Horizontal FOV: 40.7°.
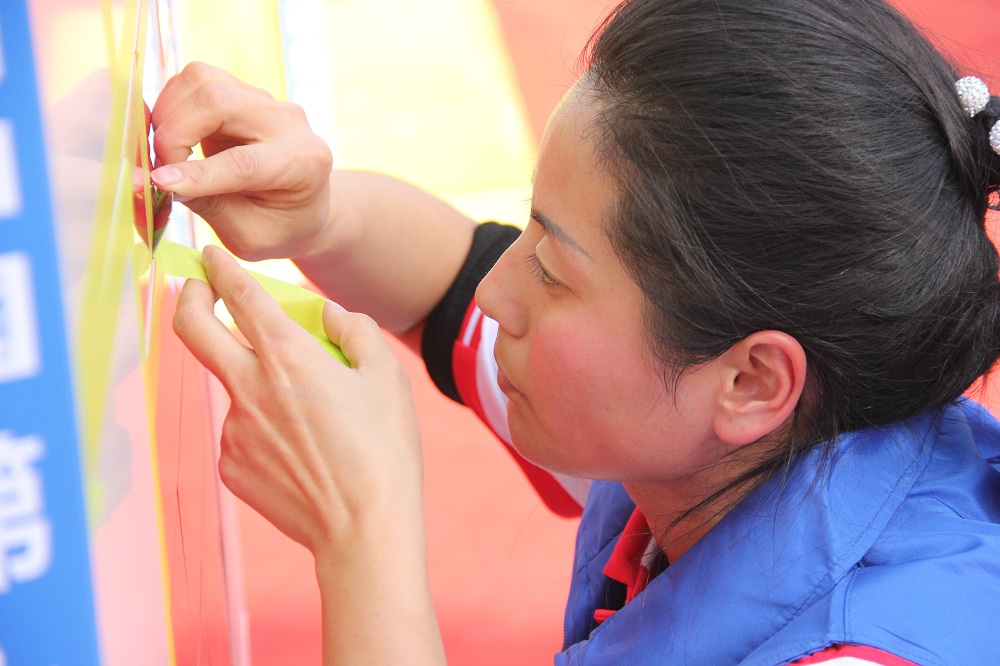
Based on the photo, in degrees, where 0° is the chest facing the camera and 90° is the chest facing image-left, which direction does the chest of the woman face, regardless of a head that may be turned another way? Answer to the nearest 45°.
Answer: approximately 90°

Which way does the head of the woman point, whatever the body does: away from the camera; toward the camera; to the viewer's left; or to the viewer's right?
to the viewer's left
